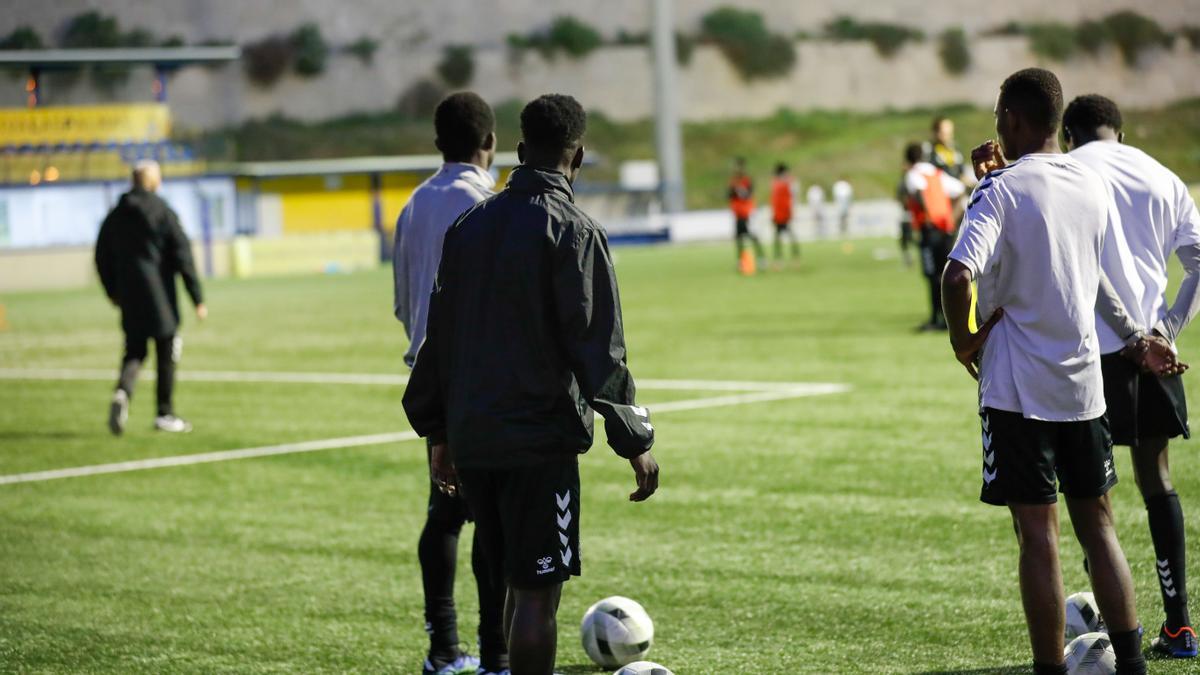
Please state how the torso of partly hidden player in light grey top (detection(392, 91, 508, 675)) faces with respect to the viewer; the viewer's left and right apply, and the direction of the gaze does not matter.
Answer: facing away from the viewer and to the right of the viewer

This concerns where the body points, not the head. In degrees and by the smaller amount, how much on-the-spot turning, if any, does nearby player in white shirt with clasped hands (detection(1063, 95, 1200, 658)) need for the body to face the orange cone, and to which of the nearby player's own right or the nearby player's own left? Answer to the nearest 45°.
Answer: approximately 45° to the nearby player's own right

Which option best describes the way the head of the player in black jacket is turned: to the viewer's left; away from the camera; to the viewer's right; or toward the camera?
away from the camera

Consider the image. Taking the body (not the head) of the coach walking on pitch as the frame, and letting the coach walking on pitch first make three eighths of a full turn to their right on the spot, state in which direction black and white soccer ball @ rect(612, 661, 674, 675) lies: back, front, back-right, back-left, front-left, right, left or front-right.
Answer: front

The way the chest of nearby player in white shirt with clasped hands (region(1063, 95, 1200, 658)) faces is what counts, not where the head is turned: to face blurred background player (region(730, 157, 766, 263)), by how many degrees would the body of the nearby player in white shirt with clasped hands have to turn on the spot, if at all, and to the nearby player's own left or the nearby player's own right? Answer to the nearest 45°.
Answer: approximately 45° to the nearby player's own right

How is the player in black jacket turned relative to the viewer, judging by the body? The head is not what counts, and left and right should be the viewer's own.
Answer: facing away from the viewer and to the right of the viewer

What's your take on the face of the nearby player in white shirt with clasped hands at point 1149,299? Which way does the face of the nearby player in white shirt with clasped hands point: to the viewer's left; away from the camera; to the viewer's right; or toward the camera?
away from the camera
